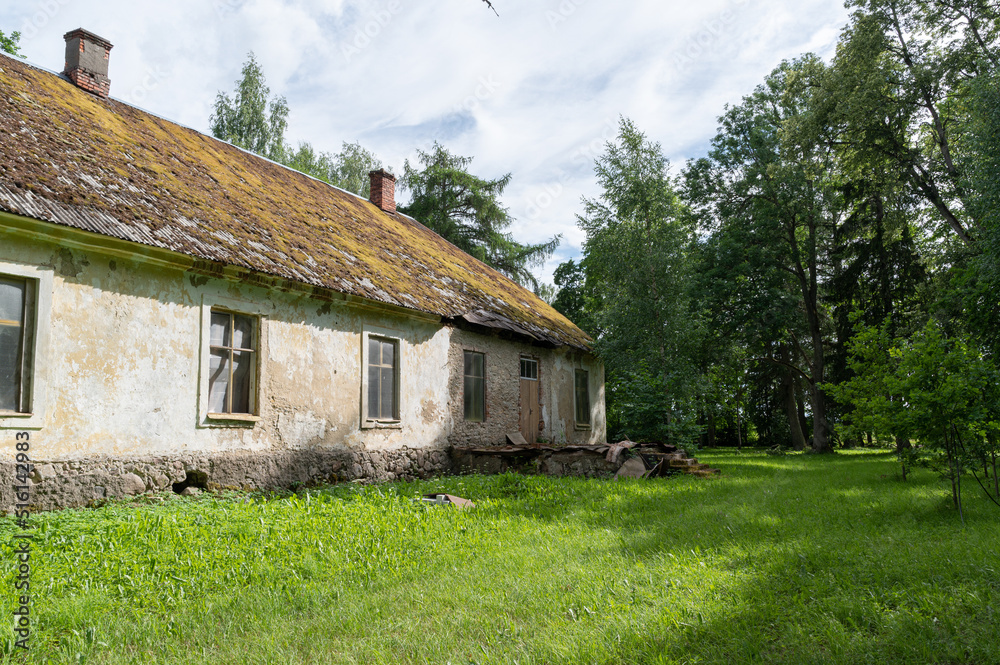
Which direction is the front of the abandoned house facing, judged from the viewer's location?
facing the viewer and to the right of the viewer

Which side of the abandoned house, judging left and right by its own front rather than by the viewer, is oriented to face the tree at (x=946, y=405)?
front

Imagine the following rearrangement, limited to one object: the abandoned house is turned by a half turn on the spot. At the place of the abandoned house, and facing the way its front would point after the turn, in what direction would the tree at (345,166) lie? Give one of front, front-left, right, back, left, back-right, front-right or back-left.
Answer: front-right

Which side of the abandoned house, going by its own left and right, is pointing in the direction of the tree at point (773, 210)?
left

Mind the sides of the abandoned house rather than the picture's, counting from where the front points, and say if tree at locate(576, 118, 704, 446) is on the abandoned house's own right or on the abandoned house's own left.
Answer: on the abandoned house's own left

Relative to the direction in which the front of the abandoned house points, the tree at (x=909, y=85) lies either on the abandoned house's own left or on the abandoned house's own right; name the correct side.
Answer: on the abandoned house's own left

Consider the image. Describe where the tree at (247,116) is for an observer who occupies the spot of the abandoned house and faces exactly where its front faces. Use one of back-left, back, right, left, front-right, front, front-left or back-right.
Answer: back-left
